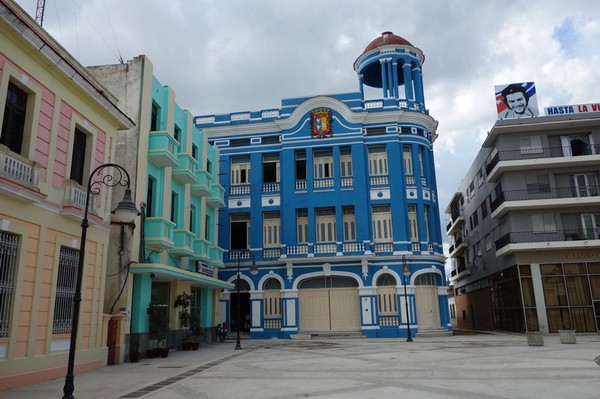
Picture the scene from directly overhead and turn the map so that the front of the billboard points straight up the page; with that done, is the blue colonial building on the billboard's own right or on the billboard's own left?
on the billboard's own right

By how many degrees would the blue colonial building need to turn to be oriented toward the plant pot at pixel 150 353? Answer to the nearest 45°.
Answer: approximately 45° to its right

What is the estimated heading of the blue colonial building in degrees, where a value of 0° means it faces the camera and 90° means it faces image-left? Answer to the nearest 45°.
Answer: approximately 0°

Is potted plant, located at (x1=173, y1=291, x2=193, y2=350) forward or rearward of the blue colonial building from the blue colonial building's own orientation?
forward

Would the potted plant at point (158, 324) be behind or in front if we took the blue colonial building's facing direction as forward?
in front

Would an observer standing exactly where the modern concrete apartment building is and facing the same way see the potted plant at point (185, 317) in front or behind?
in front

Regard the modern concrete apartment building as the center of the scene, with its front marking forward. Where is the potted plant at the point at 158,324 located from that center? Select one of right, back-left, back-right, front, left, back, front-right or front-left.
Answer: front-right

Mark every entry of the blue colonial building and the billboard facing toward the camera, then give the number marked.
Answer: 2

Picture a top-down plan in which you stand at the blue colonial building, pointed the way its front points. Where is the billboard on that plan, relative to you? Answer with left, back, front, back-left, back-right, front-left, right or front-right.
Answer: left

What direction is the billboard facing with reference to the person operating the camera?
facing the viewer

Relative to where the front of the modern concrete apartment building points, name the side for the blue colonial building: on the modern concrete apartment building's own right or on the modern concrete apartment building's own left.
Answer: on the modern concrete apartment building's own right

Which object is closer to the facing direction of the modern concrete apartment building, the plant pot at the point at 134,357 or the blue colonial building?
the plant pot

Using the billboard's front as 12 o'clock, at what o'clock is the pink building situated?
The pink building is roughly at 1 o'clock from the billboard.
